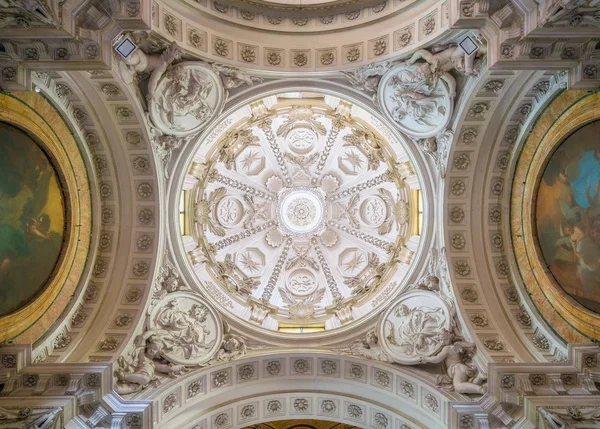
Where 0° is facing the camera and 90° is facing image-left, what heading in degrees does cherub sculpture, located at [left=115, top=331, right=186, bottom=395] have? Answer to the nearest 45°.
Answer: approximately 315°
